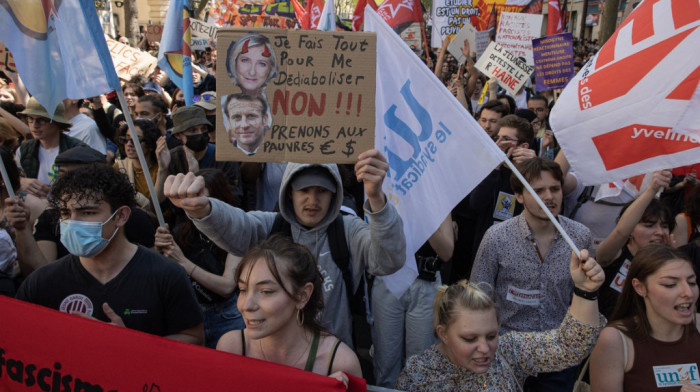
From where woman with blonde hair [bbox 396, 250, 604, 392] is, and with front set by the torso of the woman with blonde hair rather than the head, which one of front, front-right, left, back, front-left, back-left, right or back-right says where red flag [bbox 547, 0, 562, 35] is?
back-left

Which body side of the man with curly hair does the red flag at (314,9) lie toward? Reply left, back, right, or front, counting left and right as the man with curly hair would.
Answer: back

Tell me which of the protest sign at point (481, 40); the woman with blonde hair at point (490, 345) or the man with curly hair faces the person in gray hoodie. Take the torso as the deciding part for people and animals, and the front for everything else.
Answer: the protest sign

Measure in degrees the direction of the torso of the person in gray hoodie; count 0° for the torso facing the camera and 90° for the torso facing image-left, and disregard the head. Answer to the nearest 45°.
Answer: approximately 0°

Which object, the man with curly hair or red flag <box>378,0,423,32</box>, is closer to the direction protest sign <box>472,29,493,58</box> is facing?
the man with curly hair

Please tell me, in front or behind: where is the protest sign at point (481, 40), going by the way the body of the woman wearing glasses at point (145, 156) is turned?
behind

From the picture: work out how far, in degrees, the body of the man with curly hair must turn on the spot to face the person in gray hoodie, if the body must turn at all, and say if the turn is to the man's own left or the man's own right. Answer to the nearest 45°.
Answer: approximately 135° to the man's own left

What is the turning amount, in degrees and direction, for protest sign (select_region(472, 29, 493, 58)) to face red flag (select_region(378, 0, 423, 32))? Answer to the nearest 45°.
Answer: approximately 90° to its right

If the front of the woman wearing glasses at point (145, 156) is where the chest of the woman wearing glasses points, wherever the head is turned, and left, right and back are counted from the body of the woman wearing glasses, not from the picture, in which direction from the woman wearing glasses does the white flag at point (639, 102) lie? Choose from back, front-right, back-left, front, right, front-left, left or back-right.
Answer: left

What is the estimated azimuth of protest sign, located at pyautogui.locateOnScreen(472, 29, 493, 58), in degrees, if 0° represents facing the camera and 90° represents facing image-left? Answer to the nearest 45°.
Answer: approximately 0°

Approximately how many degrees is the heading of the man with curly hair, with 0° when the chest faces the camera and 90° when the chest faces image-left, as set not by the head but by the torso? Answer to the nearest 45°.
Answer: approximately 45°

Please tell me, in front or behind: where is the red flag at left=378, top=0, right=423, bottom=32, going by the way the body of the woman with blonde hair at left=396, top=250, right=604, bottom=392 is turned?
behind

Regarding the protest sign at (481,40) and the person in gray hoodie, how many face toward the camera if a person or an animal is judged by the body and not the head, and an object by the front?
2

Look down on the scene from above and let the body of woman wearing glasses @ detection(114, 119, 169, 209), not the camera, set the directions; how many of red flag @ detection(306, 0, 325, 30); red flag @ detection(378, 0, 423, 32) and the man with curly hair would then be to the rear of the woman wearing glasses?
2

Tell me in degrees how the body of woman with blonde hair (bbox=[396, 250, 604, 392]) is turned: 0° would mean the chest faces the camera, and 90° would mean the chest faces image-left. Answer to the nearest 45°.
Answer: approximately 315°

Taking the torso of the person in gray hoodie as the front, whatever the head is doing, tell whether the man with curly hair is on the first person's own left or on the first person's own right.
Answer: on the first person's own right
